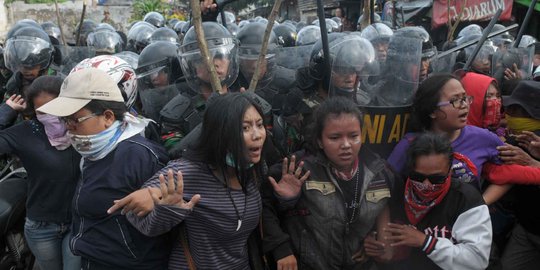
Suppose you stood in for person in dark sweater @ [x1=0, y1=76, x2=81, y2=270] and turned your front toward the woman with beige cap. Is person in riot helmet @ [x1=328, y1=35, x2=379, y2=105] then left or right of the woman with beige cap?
left

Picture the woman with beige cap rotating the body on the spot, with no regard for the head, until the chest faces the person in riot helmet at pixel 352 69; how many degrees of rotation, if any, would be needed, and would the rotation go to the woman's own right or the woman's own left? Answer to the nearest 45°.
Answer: approximately 180°

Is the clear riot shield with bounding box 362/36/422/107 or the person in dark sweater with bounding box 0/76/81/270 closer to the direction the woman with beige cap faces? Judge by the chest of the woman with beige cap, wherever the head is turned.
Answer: the person in dark sweater

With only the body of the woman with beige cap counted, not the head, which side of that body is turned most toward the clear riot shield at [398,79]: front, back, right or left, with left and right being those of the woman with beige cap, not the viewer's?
back

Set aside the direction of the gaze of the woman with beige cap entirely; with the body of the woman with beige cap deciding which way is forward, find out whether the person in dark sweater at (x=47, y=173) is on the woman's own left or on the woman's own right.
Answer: on the woman's own right
